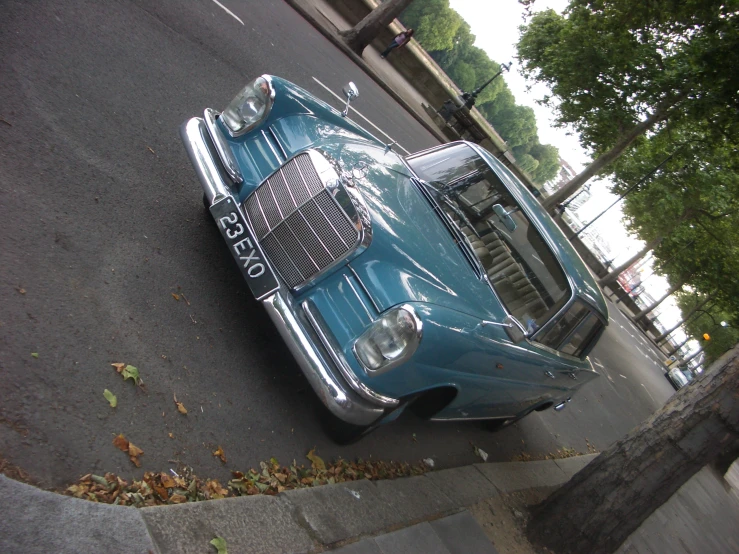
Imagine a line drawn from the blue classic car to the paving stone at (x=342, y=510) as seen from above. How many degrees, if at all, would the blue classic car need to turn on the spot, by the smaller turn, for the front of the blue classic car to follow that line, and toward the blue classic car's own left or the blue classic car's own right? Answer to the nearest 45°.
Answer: approximately 90° to the blue classic car's own left

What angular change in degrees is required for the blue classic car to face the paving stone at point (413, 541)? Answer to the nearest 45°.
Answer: approximately 90° to its left

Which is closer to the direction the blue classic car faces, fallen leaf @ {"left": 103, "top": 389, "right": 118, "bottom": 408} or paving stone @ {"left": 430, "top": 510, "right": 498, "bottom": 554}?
the fallen leaf

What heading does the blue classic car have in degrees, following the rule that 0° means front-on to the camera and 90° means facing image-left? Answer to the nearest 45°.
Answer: approximately 45°

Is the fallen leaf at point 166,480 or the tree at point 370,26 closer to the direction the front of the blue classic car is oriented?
the fallen leaf

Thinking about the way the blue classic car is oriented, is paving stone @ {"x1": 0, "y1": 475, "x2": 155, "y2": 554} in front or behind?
in front

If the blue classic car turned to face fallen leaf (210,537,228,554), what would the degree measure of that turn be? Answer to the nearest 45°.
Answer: approximately 45° to its left
